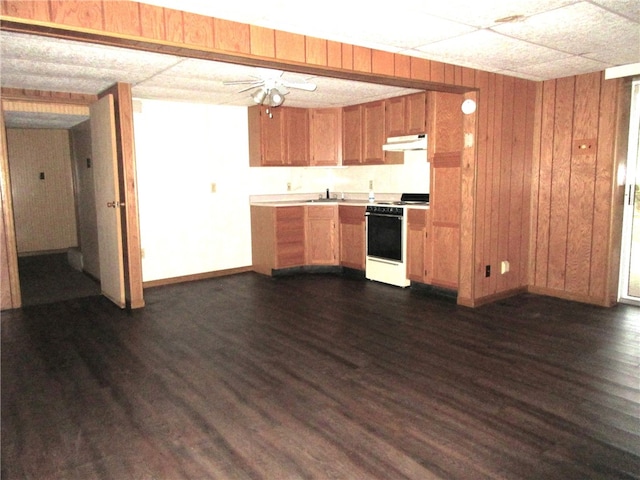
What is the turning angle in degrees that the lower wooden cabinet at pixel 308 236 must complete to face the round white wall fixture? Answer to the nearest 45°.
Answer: approximately 45° to its left

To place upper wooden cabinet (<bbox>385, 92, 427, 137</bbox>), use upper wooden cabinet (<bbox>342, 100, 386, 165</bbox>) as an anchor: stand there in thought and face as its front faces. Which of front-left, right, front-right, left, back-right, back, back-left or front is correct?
left

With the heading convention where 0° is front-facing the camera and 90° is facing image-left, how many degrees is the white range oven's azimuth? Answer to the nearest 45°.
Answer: approximately 45°

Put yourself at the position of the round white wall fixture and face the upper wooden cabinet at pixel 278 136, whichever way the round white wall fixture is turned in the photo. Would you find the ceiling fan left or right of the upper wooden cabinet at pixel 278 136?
left

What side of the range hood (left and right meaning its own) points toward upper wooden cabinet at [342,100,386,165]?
right

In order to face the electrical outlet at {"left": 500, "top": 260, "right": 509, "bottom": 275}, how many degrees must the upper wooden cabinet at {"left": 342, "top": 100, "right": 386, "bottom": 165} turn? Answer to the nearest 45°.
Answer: approximately 90° to its left

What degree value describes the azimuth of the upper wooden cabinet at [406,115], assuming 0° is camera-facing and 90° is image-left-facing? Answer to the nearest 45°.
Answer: approximately 45°
